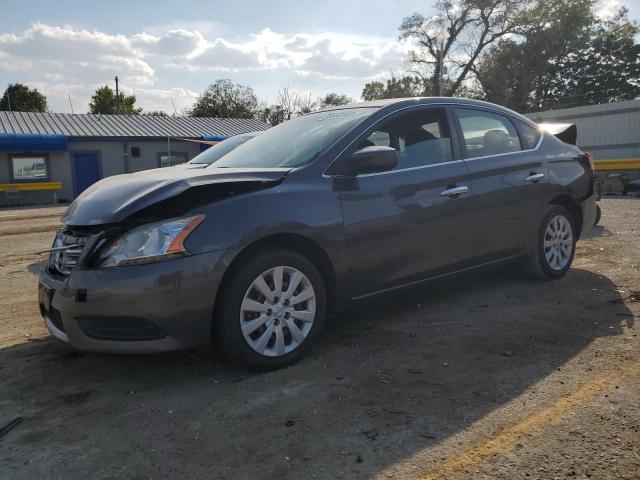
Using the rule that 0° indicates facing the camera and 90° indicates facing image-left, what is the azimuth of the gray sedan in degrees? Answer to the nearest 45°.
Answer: approximately 45°

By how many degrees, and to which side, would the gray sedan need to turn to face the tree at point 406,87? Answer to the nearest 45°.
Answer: approximately 135° to its right

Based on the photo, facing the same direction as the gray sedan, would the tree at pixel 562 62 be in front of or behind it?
behind
